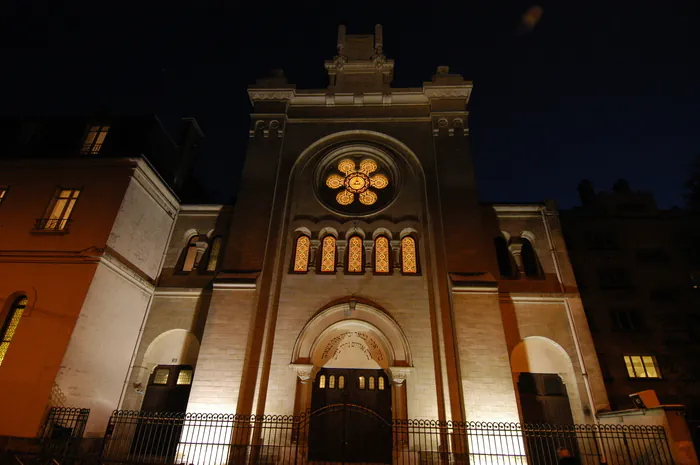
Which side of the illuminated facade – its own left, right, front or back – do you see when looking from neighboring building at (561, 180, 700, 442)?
left

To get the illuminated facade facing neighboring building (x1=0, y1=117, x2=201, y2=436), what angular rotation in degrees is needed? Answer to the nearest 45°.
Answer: approximately 90° to its right

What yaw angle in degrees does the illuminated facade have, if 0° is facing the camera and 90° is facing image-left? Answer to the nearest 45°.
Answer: approximately 0°
